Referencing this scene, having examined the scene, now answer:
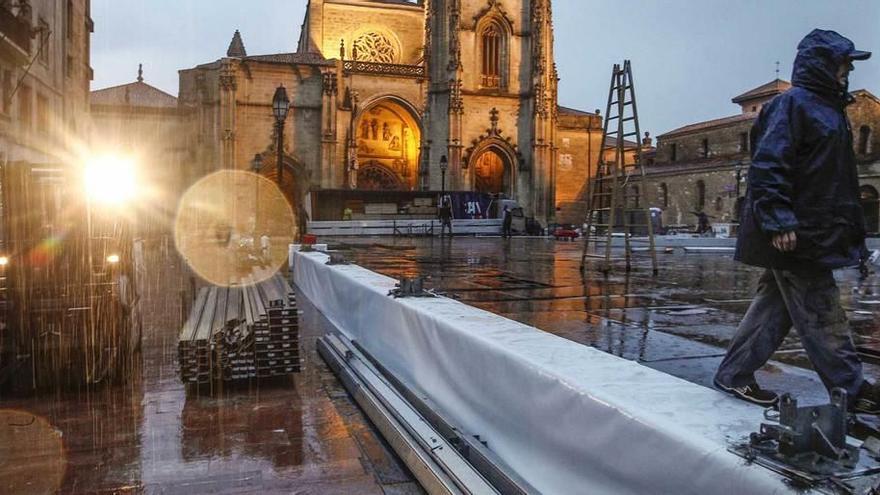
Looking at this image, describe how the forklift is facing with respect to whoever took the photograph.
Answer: facing the viewer

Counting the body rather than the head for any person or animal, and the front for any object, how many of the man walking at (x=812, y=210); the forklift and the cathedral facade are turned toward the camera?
2

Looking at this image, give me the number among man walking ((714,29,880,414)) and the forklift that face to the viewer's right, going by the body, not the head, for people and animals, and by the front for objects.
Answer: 1

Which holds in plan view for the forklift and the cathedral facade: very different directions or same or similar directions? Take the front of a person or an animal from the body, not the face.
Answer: same or similar directions

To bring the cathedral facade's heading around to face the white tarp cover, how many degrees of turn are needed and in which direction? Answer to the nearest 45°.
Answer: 0° — it already faces it

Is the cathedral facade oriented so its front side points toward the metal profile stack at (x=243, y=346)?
yes

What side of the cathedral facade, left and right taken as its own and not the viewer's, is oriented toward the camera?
front

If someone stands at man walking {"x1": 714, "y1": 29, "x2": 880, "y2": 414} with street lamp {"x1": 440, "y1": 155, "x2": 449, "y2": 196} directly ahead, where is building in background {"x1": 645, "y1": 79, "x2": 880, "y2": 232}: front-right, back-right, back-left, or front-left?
front-right

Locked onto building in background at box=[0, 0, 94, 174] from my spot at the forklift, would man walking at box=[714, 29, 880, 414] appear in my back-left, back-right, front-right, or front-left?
back-right

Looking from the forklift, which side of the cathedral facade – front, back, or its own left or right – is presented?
front

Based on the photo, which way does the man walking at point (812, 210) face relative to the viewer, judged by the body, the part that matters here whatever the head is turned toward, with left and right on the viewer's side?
facing to the right of the viewer

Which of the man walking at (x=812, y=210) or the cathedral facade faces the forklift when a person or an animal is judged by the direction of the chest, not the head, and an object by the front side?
the cathedral facade

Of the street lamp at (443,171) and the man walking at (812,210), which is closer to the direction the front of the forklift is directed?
the man walking

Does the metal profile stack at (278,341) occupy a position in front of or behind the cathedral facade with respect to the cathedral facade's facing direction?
in front

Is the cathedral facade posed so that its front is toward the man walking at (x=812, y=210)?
yes
